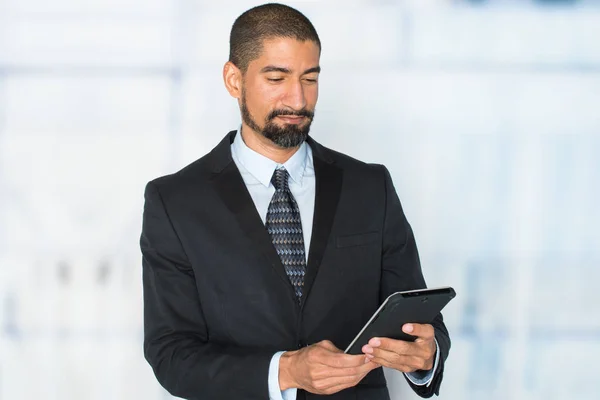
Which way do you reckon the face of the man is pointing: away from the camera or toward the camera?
toward the camera

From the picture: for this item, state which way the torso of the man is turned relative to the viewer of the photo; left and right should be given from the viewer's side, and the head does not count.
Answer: facing the viewer and to the right of the viewer
